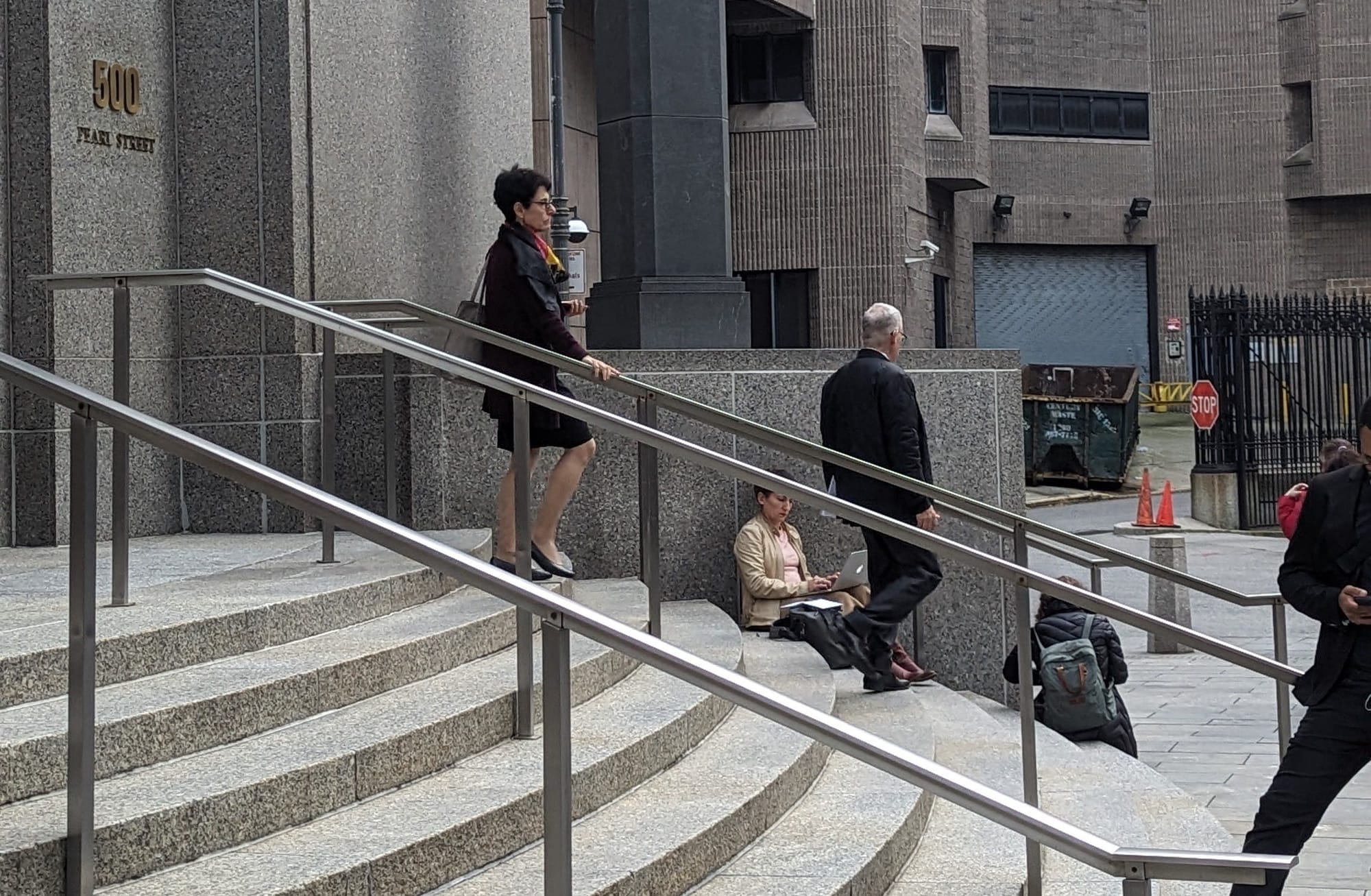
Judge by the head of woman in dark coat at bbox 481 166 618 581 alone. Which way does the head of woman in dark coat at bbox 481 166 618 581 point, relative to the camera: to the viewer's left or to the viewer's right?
to the viewer's right

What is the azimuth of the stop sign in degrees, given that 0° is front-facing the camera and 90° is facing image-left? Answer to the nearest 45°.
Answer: approximately 45°

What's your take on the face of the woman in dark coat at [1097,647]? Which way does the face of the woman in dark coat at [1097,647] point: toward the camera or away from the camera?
away from the camera

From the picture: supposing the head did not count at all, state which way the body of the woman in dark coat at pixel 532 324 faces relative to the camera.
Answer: to the viewer's right

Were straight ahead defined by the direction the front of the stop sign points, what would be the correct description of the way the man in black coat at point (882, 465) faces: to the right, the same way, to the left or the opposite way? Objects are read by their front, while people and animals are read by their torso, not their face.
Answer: the opposite way

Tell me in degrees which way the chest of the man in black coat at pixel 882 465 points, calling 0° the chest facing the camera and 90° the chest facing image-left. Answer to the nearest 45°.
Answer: approximately 225°
